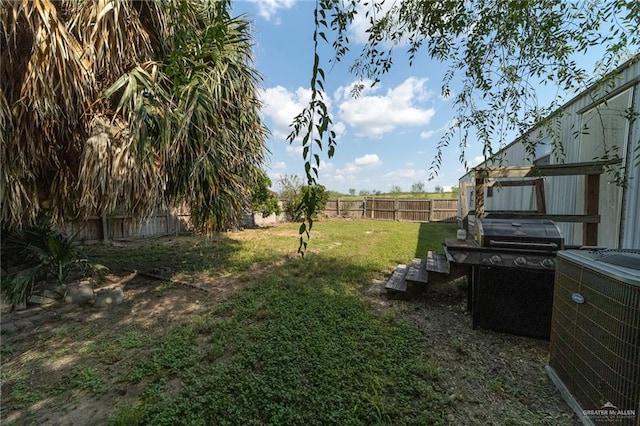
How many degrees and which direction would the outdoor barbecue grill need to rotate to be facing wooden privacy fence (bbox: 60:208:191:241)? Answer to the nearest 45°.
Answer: approximately 90° to its right

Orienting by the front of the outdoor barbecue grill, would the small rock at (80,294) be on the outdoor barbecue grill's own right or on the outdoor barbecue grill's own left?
on the outdoor barbecue grill's own right

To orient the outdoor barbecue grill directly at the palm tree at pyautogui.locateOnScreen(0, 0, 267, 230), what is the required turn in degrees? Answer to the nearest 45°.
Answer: approximately 45° to its right

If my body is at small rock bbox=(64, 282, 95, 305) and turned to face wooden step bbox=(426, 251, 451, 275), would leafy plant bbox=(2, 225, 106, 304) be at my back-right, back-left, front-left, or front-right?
back-left

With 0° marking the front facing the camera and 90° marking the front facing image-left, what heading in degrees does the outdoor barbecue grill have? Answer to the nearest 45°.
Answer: approximately 0°

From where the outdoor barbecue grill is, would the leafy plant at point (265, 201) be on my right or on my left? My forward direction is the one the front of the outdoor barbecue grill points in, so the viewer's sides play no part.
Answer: on my right

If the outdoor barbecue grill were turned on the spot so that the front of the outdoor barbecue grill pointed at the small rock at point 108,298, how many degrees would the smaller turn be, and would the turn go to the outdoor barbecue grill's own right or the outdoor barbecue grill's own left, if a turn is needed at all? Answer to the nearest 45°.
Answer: approximately 45° to the outdoor barbecue grill's own right

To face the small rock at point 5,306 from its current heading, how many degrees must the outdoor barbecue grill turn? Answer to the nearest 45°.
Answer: approximately 45° to its right
